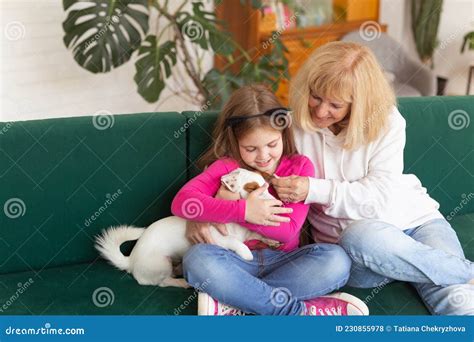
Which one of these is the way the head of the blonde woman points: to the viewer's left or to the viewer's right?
to the viewer's left

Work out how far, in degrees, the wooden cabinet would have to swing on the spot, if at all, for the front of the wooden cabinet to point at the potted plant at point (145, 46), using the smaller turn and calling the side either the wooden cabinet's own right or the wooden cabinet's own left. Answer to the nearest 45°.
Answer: approximately 90° to the wooden cabinet's own right

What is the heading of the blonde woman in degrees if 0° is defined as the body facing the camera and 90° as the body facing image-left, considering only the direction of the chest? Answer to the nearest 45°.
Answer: approximately 45°

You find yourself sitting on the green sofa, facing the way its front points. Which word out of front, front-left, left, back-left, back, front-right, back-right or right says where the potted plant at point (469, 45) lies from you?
back-left

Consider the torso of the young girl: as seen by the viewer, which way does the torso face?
toward the camera

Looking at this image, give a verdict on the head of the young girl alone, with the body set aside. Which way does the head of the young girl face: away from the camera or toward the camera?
toward the camera

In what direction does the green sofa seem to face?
toward the camera

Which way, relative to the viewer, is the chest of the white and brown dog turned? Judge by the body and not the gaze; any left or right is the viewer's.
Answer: facing to the right of the viewer

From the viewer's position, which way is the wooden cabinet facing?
facing the viewer and to the right of the viewer

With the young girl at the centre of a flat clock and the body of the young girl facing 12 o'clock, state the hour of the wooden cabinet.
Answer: The wooden cabinet is roughly at 6 o'clock from the young girl.

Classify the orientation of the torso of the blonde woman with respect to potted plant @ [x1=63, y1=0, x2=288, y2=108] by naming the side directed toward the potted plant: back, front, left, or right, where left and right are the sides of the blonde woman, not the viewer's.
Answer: right

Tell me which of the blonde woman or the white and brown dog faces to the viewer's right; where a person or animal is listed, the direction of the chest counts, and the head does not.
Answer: the white and brown dog

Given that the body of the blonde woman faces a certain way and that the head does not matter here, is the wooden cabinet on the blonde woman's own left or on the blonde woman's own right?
on the blonde woman's own right
